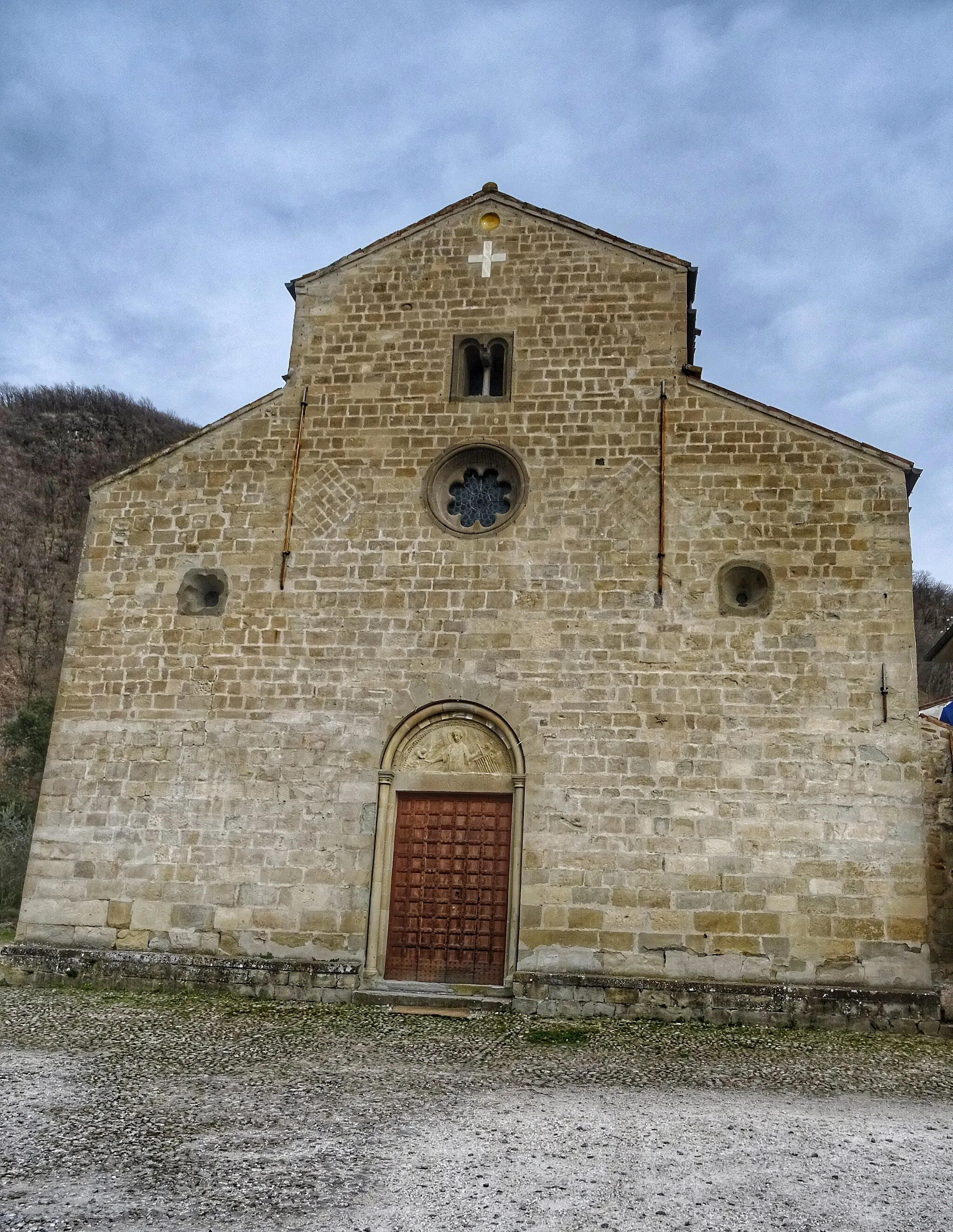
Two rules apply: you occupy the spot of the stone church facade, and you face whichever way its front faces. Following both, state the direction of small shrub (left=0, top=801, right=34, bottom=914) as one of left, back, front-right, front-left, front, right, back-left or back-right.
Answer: back-right

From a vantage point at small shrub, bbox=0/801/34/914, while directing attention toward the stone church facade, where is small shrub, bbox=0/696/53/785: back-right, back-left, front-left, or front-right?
back-left

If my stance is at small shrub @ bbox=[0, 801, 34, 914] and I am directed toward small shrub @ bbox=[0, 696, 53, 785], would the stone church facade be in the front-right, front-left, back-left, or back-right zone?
back-right

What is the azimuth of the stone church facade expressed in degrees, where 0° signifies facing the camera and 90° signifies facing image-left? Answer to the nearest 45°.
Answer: approximately 0°

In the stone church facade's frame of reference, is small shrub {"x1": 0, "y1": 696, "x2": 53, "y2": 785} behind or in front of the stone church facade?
behind
